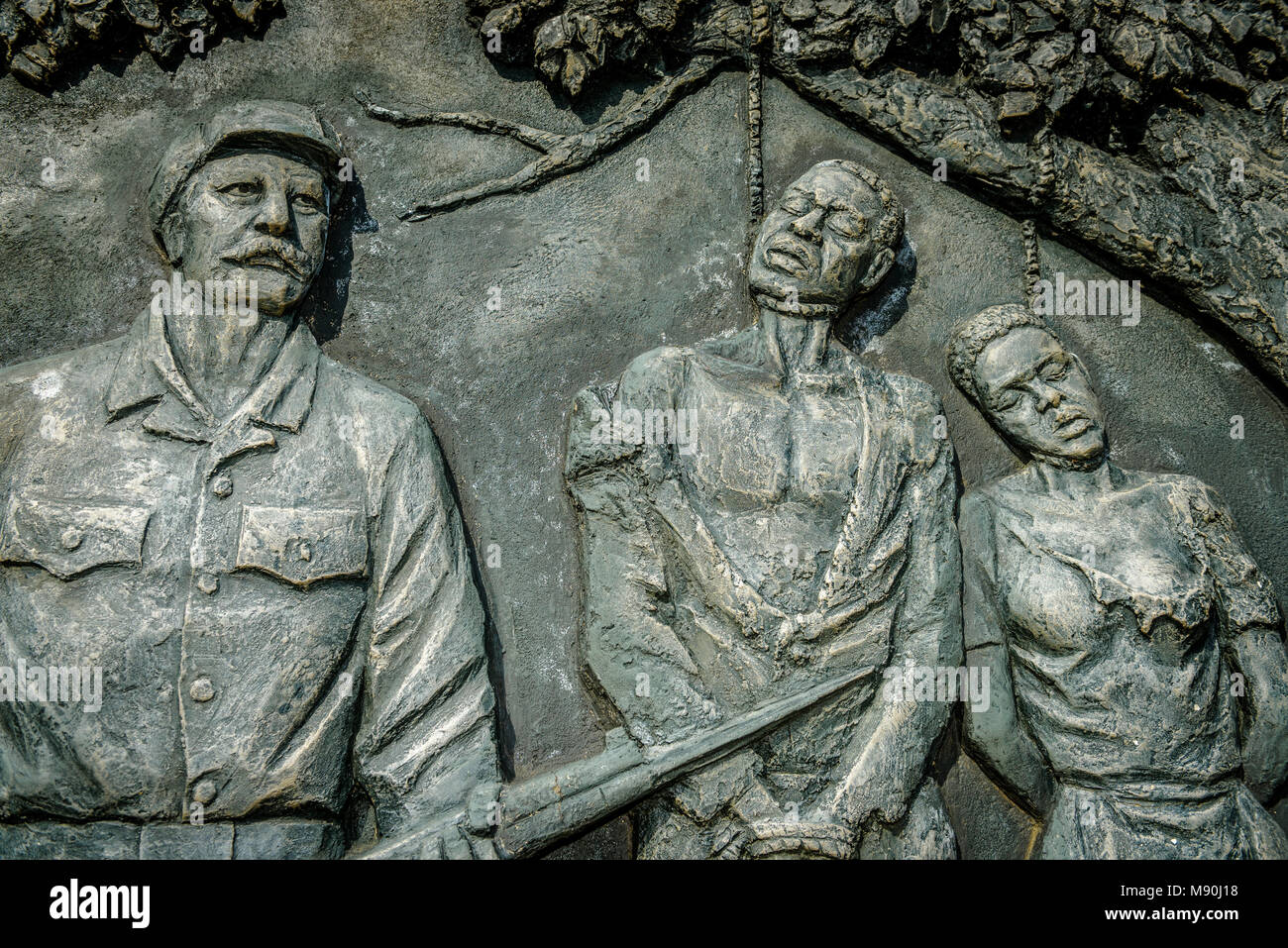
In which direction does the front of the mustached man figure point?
toward the camera

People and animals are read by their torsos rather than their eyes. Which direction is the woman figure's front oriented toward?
toward the camera

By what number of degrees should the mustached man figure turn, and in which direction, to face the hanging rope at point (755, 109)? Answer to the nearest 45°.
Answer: approximately 90° to its left

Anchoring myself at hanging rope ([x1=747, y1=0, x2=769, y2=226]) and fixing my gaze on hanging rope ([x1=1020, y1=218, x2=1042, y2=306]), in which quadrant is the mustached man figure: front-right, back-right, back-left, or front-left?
back-right

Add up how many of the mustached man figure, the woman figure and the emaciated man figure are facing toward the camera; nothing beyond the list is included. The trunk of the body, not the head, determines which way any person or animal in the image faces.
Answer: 3

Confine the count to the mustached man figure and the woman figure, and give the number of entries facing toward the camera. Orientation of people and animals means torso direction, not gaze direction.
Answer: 2

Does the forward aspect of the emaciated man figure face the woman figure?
no

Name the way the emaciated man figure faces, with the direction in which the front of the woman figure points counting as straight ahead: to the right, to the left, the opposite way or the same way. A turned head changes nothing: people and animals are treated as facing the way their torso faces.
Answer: the same way

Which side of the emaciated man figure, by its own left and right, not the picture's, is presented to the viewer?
front

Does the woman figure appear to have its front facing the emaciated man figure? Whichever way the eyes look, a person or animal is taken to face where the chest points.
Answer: no

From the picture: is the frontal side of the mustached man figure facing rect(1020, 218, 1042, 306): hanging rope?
no

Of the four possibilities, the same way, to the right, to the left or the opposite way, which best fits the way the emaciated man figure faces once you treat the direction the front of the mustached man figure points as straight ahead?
the same way

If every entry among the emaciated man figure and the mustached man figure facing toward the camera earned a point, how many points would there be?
2
